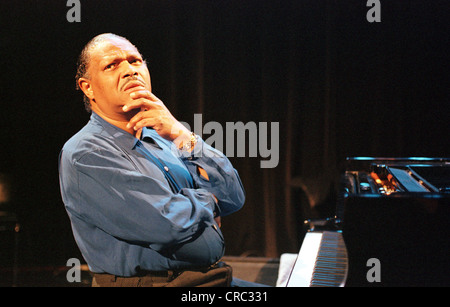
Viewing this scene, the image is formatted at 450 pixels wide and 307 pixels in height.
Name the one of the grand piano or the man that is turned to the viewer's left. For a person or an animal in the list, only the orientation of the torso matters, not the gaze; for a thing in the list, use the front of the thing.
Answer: the grand piano

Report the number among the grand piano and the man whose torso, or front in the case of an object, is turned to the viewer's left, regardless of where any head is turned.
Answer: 1

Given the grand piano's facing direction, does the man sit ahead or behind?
ahead

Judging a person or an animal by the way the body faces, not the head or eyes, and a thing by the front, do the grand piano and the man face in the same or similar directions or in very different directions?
very different directions

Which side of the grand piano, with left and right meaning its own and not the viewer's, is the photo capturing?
left

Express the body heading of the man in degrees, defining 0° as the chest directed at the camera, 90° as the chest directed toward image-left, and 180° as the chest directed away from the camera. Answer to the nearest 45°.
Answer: approximately 315°
